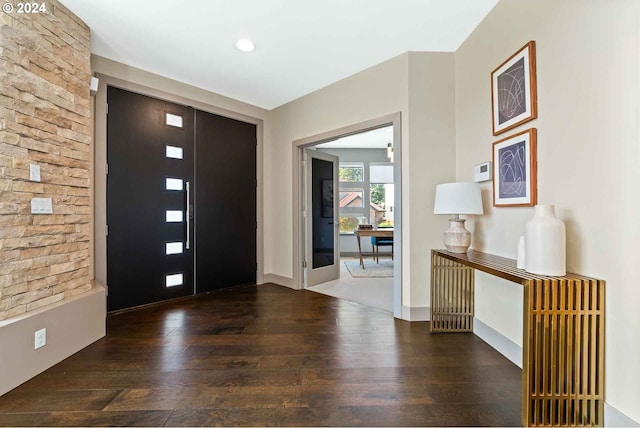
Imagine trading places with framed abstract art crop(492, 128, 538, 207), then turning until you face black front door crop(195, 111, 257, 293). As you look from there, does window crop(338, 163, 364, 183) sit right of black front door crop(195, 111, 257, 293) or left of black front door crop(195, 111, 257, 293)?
right

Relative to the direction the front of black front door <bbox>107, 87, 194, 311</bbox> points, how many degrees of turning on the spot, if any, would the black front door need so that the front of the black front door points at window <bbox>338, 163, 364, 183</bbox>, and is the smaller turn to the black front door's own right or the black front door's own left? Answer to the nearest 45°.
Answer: approximately 90° to the black front door's own left

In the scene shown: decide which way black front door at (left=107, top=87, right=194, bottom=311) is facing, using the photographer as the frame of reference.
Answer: facing the viewer and to the right of the viewer

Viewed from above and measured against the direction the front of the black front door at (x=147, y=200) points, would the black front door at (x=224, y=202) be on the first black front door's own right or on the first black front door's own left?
on the first black front door's own left

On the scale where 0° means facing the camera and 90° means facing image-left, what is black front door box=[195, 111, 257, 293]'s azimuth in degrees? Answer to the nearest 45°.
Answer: approximately 315°

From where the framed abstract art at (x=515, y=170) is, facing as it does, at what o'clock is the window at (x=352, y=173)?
The window is roughly at 3 o'clock from the framed abstract art.

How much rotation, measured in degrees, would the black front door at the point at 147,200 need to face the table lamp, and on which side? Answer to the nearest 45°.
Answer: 0° — it already faces it

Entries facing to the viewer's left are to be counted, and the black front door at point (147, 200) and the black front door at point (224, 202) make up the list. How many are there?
0

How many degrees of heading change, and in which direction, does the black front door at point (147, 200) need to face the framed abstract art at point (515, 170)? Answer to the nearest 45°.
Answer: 0° — it already faces it

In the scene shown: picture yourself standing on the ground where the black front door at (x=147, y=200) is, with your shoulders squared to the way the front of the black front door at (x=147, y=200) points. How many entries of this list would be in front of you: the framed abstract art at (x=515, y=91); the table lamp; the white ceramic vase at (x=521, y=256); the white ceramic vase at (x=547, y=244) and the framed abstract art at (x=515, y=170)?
5

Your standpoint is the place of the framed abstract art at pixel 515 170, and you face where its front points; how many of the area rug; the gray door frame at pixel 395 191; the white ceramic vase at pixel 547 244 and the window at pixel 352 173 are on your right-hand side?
3

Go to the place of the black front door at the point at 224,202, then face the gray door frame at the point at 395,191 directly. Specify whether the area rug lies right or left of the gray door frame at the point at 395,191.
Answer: left

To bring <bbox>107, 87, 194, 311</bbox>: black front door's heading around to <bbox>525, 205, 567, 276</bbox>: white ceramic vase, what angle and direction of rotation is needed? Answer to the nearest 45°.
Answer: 0° — it already faces it

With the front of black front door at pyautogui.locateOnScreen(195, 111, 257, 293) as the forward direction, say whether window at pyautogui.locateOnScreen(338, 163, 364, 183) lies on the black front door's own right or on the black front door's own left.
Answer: on the black front door's own left

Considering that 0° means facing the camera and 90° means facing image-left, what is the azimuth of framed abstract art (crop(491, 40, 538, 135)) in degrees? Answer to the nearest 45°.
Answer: approximately 45°
